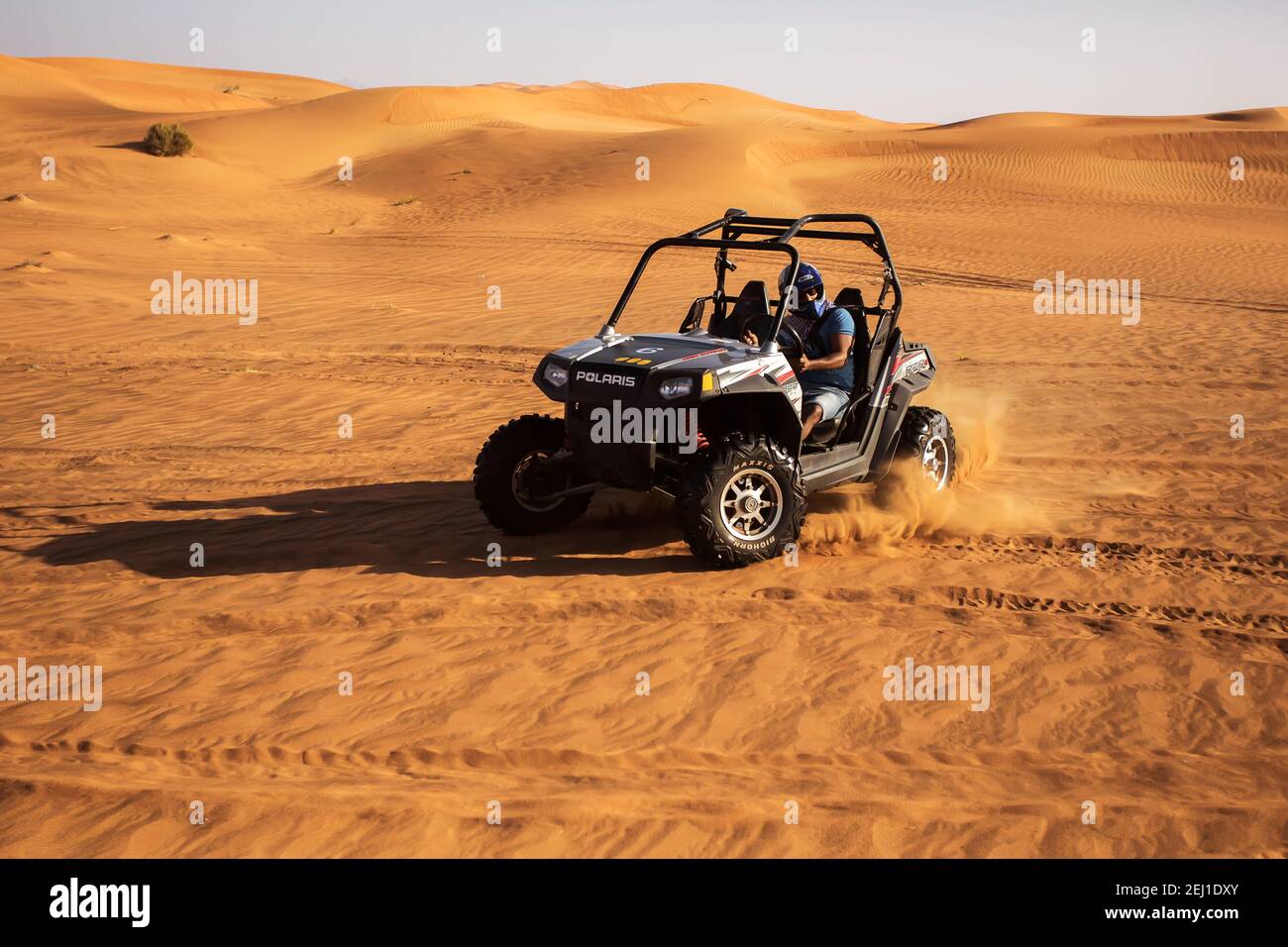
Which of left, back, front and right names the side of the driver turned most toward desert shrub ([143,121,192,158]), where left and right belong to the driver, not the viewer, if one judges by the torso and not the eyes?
right

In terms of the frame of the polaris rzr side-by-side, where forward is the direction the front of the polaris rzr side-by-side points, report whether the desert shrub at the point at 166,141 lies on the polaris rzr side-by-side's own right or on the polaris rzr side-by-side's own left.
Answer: on the polaris rzr side-by-side's own right

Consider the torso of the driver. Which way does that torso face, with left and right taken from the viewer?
facing the viewer and to the left of the viewer
